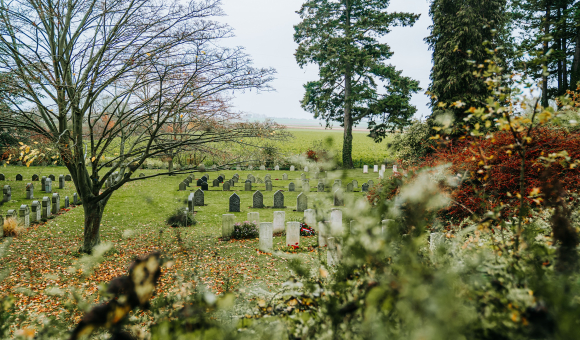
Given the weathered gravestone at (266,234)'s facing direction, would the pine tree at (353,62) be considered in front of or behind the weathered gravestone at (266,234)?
behind

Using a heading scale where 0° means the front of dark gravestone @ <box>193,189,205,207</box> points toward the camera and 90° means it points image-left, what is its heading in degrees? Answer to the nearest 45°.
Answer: approximately 0°

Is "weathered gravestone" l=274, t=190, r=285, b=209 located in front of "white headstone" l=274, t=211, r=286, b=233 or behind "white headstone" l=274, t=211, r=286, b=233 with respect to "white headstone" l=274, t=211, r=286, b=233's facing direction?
behind

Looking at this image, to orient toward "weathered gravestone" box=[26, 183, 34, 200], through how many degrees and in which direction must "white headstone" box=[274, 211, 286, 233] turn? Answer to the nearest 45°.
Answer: approximately 135° to its right

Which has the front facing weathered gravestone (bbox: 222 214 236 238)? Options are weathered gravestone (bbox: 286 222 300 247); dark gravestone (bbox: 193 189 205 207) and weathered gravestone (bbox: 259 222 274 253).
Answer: the dark gravestone

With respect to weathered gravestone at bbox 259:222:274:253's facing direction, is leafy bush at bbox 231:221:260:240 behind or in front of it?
behind

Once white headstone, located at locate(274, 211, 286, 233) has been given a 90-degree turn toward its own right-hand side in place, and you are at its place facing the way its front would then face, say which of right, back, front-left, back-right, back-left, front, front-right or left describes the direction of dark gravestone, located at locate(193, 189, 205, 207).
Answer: front-right

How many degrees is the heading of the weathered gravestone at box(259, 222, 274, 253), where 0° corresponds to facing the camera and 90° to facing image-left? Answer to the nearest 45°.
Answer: approximately 0°

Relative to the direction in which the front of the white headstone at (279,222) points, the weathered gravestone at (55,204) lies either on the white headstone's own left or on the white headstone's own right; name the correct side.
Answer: on the white headstone's own right

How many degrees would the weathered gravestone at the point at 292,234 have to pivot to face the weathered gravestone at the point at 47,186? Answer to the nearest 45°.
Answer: approximately 135° to its right

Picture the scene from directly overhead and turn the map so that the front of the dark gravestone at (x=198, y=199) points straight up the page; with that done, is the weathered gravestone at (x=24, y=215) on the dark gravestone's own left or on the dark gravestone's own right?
on the dark gravestone's own right

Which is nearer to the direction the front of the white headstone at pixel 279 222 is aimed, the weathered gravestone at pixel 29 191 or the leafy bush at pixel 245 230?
the leafy bush
